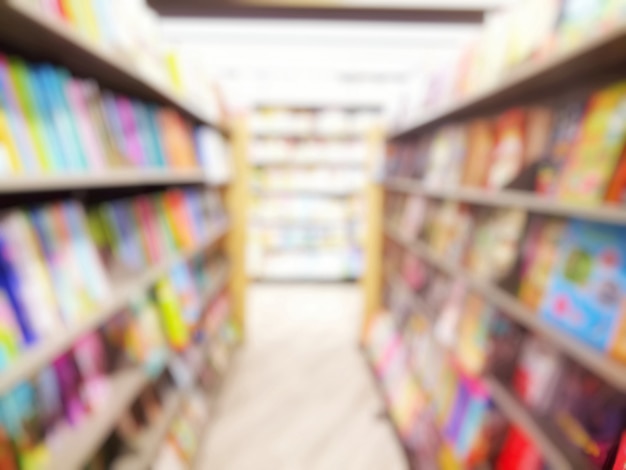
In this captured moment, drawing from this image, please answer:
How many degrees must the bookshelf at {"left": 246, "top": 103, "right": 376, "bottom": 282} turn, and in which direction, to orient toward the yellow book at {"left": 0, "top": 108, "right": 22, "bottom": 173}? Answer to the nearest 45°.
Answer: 0° — it already faces it

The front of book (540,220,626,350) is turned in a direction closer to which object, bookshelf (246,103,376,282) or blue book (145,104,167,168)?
the blue book

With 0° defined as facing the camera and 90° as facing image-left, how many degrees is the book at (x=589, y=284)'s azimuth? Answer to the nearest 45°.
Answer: approximately 45°

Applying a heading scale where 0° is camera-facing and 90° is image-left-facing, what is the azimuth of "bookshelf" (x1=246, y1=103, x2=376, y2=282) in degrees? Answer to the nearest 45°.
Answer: approximately 0°

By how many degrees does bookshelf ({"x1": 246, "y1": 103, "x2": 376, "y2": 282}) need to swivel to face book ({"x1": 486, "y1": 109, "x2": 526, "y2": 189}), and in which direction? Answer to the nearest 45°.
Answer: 0° — it already faces it

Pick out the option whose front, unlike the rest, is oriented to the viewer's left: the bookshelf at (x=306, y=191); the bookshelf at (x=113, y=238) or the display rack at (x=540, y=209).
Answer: the display rack

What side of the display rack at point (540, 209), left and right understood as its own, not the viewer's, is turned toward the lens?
left

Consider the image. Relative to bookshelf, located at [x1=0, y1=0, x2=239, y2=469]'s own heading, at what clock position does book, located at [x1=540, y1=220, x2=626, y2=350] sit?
The book is roughly at 12 o'clock from the bookshelf.

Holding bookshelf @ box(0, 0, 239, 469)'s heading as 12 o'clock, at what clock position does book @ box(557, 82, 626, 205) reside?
The book is roughly at 12 o'clock from the bookshelf.

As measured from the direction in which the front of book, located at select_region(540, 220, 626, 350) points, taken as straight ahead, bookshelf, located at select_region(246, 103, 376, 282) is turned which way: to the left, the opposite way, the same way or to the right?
to the left
